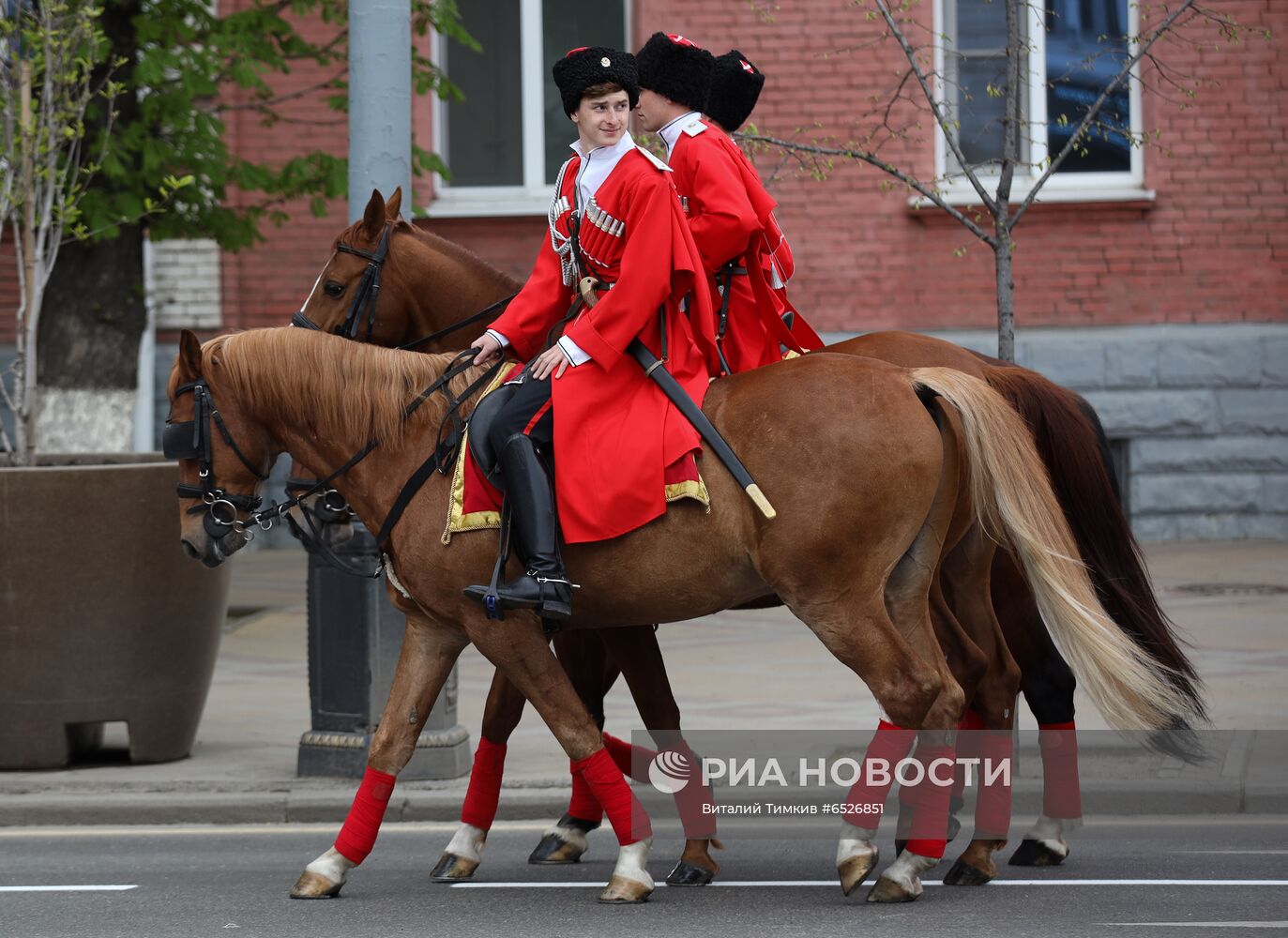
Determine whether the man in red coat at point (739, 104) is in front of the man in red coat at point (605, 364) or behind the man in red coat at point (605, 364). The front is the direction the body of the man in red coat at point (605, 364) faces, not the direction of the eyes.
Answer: behind

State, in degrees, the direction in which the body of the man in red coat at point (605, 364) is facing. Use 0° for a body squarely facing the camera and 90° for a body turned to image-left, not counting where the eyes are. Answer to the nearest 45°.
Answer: approximately 45°

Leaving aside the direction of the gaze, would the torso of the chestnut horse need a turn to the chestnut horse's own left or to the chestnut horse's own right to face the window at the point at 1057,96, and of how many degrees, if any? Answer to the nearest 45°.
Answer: approximately 90° to the chestnut horse's own right

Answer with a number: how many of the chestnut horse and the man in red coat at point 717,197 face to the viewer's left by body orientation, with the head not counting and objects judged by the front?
2

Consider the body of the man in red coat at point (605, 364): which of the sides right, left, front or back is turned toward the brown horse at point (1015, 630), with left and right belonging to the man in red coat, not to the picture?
back

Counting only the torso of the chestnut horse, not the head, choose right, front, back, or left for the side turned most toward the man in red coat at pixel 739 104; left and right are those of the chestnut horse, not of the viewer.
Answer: right

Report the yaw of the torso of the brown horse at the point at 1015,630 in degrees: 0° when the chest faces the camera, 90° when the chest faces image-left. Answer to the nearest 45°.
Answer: approximately 90°

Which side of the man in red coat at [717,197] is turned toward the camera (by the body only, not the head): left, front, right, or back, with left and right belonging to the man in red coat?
left

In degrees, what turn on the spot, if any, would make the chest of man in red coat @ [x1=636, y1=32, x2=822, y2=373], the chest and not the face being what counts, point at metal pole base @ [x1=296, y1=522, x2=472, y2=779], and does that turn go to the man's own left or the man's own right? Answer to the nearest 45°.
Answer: approximately 45° to the man's own right

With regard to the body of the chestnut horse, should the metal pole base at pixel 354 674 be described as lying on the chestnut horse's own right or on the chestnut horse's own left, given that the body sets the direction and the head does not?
on the chestnut horse's own right

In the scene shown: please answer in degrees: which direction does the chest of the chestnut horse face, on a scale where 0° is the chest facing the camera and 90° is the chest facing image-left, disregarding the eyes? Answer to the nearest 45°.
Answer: approximately 90°

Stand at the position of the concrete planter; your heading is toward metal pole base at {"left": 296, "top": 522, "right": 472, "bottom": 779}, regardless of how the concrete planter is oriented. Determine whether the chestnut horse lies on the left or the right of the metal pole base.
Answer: right
